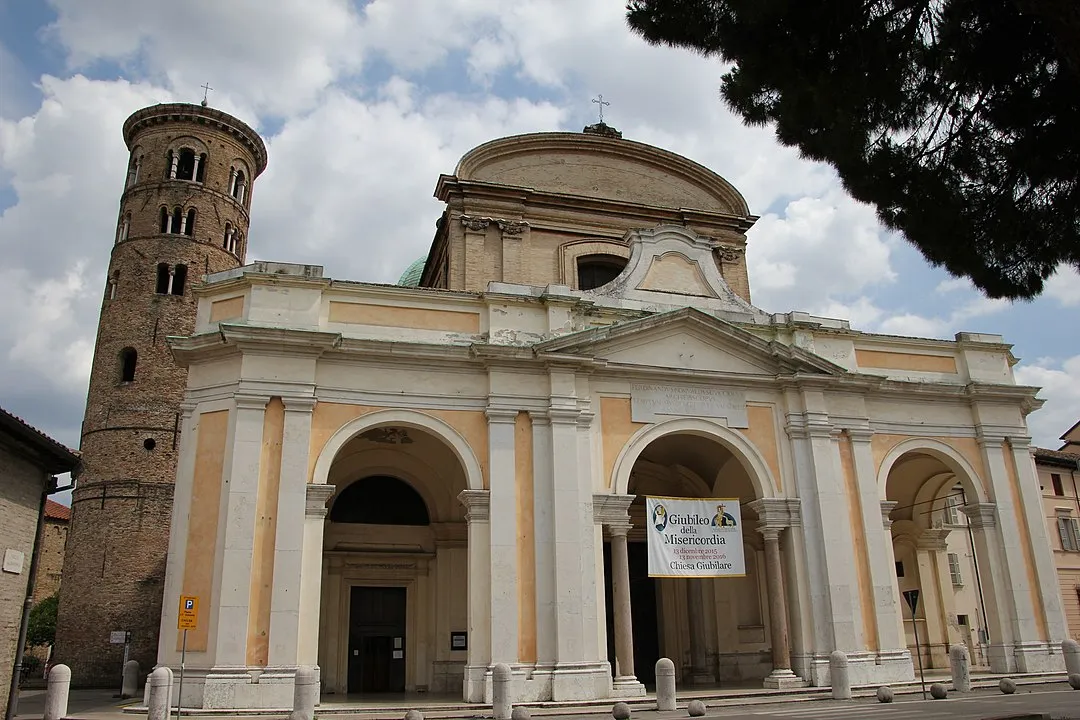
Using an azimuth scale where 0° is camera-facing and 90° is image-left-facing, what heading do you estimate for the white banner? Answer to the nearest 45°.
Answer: approximately 0°

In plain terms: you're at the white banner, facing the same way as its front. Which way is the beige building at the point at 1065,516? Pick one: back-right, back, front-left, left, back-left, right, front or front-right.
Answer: back-left

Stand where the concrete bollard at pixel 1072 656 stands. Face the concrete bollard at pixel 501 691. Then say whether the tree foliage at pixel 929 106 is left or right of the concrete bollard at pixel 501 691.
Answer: left

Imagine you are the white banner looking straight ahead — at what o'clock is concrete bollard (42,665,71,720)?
The concrete bollard is roughly at 2 o'clock from the white banner.

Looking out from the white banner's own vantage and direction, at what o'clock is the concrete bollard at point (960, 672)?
The concrete bollard is roughly at 9 o'clock from the white banner.

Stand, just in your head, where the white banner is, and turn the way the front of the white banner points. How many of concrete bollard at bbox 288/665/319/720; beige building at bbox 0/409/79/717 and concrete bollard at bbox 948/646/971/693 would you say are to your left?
1

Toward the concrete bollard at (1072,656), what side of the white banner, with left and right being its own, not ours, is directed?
left

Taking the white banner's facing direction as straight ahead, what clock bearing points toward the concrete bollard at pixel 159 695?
The concrete bollard is roughly at 2 o'clock from the white banner.

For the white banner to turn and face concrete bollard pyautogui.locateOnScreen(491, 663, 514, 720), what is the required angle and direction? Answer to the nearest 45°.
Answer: approximately 45° to its right

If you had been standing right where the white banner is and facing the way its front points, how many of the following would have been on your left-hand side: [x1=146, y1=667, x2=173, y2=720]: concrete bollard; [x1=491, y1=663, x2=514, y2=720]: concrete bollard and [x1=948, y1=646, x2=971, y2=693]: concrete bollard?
1

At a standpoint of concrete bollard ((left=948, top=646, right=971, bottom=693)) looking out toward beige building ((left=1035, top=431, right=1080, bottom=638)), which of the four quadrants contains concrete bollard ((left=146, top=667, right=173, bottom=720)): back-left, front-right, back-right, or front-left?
back-left
